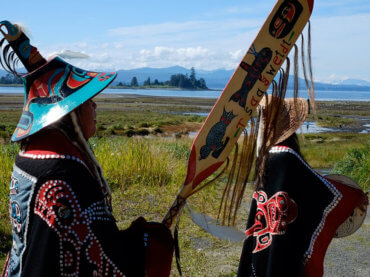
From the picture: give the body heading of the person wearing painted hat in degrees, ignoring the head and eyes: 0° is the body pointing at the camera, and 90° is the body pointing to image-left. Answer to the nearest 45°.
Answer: approximately 270°

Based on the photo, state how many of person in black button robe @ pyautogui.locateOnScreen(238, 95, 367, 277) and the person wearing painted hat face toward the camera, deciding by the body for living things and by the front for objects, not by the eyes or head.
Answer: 0

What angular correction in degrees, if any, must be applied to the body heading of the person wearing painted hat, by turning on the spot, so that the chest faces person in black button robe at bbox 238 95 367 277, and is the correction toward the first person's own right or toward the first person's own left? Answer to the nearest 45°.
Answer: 0° — they already face them
